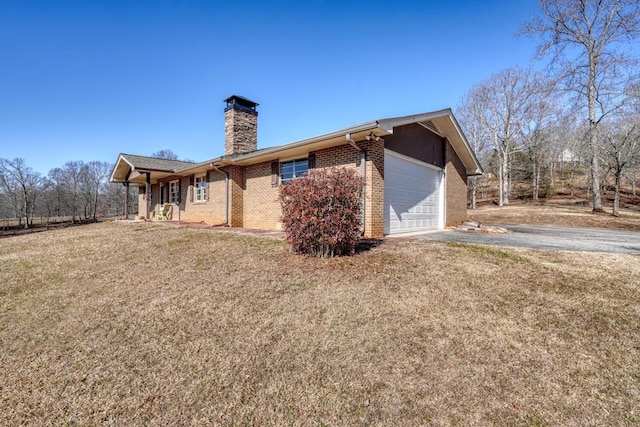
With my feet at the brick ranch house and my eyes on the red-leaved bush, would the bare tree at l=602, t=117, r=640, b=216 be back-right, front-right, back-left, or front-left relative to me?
back-left

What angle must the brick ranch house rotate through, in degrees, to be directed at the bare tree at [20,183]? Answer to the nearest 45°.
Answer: approximately 90° to its right

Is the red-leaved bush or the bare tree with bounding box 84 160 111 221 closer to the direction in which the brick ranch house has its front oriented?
the red-leaved bush

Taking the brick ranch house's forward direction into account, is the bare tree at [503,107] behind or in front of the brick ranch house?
behind

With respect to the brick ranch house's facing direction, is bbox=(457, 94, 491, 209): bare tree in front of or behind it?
behind

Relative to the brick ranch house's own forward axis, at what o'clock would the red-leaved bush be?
The red-leaved bush is roughly at 11 o'clock from the brick ranch house.

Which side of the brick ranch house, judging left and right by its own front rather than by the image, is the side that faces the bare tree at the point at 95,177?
right

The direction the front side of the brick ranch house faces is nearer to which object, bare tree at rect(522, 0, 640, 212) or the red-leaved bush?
the red-leaved bush

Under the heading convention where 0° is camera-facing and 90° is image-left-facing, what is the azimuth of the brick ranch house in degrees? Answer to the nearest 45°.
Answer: approximately 45°

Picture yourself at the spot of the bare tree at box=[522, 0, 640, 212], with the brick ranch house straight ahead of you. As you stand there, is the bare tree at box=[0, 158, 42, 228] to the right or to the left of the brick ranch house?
right
